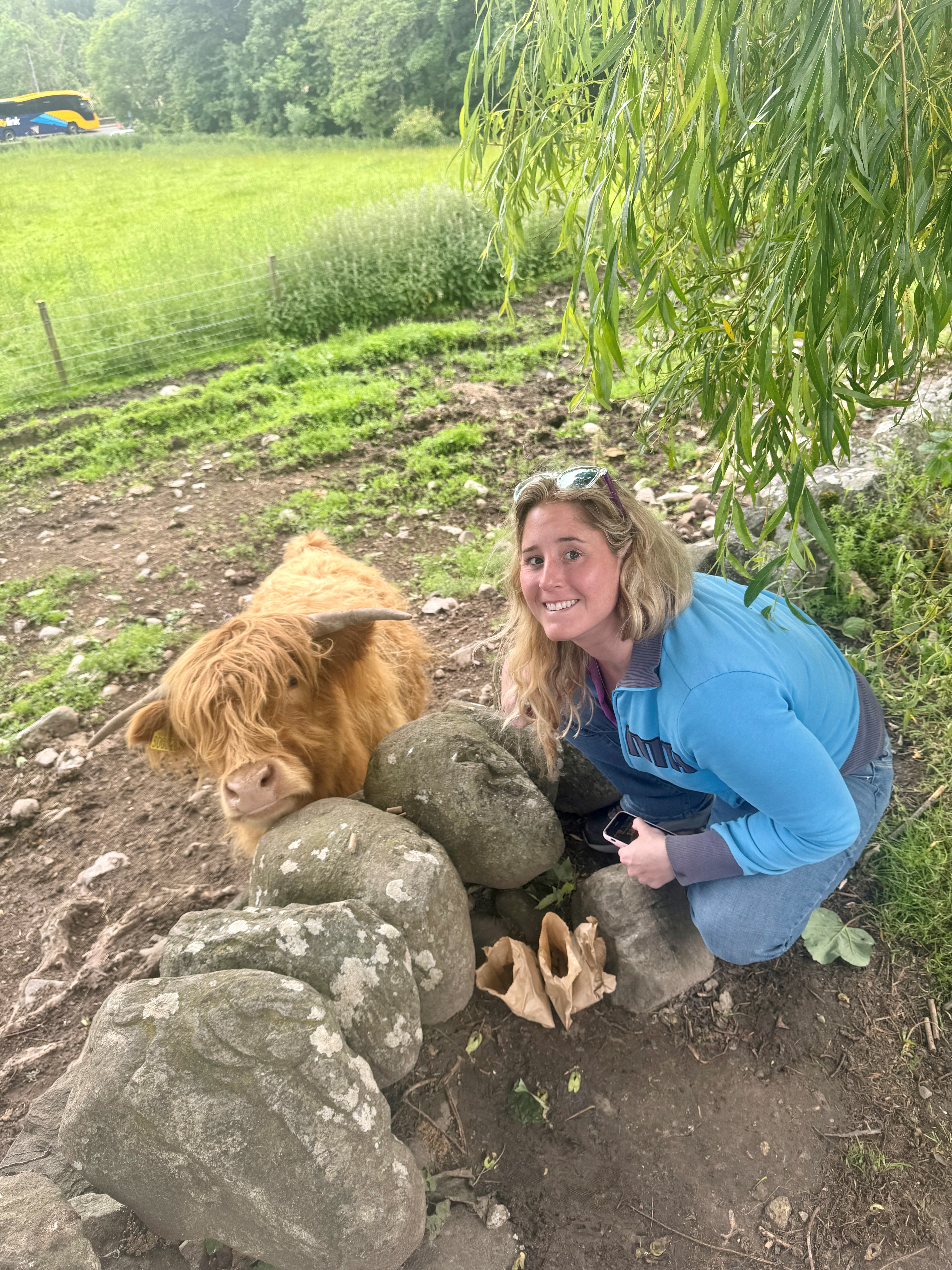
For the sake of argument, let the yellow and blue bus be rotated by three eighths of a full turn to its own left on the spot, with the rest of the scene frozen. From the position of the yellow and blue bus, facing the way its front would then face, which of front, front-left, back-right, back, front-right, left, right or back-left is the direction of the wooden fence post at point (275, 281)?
back-left

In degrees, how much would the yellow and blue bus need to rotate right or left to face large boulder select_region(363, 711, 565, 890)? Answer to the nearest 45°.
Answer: approximately 90° to its right

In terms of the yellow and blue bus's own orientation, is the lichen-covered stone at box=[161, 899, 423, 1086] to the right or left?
on its right

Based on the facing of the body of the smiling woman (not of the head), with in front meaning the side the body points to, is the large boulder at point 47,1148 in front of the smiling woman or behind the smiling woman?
in front

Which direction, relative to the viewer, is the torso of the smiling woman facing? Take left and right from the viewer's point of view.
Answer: facing the viewer and to the left of the viewer

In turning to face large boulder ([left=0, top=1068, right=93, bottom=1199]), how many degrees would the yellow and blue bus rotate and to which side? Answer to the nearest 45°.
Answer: approximately 90° to its right

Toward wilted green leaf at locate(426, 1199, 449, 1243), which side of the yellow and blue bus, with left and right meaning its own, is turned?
right

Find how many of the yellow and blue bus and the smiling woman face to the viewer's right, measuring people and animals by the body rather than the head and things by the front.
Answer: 1

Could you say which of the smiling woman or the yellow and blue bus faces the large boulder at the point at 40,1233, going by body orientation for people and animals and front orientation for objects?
the smiling woman

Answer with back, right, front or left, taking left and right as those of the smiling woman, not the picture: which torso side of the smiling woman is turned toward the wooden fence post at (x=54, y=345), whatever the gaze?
right

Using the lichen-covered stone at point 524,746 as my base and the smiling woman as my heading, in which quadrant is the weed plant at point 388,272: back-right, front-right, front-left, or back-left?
back-left

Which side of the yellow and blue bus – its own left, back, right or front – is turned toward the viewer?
right
